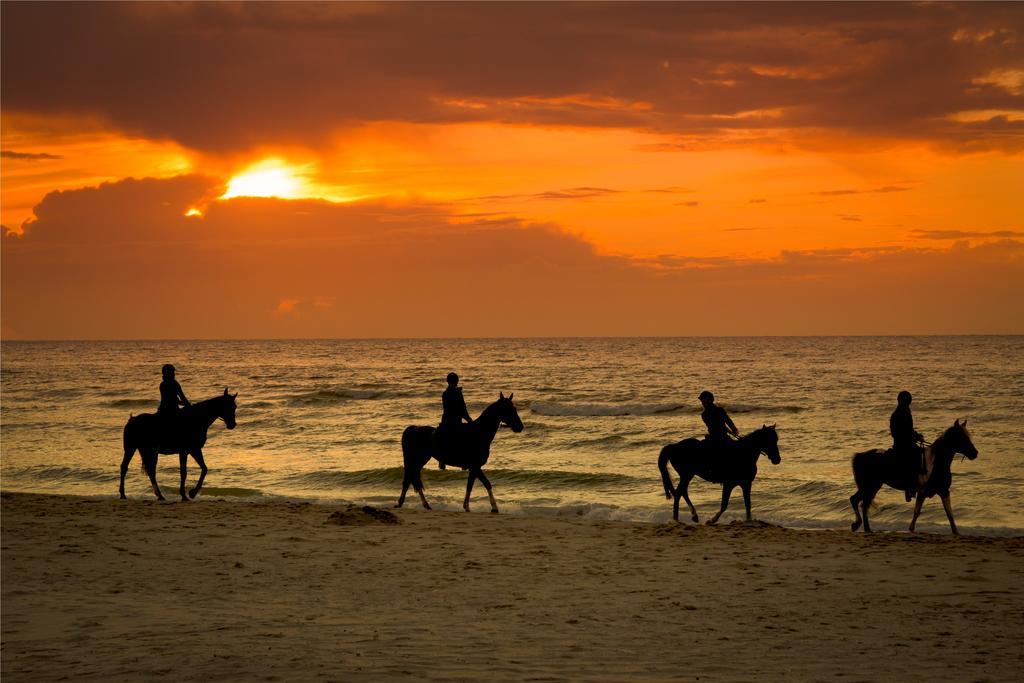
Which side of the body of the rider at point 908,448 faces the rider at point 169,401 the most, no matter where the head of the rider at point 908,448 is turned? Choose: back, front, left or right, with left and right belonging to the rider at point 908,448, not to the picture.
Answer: back

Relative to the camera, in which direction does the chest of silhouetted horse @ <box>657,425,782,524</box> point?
to the viewer's right

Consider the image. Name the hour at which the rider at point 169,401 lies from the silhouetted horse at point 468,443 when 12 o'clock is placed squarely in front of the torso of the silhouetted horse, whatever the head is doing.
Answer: The rider is roughly at 6 o'clock from the silhouetted horse.

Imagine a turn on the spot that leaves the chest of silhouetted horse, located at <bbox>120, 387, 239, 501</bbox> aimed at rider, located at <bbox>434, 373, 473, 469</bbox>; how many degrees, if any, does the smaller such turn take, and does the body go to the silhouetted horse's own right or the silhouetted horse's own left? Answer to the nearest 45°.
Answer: approximately 45° to the silhouetted horse's own right

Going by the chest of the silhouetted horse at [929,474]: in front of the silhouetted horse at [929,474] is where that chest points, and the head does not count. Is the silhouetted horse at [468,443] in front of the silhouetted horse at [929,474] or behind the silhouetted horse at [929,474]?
behind

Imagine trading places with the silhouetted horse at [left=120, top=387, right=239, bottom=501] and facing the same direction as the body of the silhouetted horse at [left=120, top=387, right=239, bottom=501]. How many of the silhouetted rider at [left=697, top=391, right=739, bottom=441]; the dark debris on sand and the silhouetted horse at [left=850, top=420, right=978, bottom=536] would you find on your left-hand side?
0

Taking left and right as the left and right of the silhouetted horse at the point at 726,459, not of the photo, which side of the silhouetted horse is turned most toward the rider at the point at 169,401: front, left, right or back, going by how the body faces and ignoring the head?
back

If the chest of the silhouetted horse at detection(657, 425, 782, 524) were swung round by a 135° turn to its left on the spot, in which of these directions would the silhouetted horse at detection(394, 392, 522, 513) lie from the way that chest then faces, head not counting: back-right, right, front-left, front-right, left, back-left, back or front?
front-left

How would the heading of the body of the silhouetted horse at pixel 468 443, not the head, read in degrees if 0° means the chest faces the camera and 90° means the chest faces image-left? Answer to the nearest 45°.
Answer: approximately 270°

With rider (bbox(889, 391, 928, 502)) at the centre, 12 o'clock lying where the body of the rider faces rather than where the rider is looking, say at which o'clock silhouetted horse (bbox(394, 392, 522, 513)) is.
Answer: The silhouetted horse is roughly at 6 o'clock from the rider.

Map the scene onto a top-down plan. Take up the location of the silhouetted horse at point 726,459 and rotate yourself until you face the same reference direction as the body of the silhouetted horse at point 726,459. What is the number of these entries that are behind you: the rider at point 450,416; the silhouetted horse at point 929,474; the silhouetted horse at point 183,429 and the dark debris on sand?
3

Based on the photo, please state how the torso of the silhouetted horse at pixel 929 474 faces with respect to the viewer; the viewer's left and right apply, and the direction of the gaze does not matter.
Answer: facing to the right of the viewer

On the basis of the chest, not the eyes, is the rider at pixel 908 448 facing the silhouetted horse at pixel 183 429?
no

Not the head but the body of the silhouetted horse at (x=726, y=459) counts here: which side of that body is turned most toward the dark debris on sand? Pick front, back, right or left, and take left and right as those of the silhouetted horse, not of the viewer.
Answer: back

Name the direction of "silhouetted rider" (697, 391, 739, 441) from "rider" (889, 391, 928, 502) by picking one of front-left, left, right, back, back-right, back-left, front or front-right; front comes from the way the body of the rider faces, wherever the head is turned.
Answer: back

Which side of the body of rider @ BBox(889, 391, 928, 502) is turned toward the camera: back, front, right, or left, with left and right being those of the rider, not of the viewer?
right

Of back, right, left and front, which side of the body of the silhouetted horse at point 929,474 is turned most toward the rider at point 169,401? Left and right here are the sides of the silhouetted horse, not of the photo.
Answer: back

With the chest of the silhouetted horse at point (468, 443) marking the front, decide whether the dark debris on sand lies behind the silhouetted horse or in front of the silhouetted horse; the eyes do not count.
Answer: behind

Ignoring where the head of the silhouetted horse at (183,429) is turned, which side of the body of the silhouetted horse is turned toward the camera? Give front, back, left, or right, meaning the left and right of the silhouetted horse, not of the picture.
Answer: right
